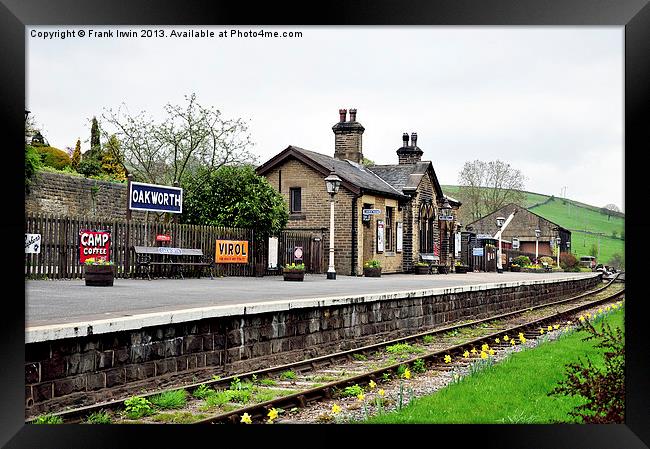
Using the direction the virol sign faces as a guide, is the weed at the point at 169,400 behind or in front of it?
in front

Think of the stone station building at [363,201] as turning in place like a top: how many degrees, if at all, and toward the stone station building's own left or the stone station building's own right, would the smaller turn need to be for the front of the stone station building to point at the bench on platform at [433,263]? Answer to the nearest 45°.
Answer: approximately 90° to the stone station building's own left

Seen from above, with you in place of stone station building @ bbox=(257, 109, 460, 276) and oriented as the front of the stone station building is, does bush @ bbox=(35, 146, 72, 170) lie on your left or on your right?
on your right

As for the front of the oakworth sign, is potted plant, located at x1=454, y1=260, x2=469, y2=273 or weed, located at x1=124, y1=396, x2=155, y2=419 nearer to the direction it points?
the weed

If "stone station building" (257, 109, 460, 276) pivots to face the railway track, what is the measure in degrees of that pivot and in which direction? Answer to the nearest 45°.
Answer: approximately 45° to its right

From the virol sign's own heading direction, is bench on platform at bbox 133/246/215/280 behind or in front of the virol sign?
in front

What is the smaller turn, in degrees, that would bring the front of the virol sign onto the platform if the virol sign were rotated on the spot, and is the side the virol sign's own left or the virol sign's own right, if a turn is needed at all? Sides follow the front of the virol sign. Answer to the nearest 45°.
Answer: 0° — it already faces it

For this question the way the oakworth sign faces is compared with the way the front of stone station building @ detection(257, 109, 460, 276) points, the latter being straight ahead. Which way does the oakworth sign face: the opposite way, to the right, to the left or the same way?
the same way

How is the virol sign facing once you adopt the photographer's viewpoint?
facing the viewer

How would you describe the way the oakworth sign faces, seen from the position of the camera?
facing the viewer and to the right of the viewer

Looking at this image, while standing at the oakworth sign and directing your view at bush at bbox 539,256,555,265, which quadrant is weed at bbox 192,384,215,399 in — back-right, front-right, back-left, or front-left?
back-right

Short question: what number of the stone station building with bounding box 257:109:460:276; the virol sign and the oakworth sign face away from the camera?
0

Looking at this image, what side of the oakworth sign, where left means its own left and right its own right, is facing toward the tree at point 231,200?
left

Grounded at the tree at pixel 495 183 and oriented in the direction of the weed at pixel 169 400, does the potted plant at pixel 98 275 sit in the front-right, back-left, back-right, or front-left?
front-right

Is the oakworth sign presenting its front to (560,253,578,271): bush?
no

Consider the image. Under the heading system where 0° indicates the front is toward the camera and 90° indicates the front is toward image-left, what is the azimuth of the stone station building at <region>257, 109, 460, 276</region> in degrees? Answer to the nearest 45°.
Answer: approximately 315°
